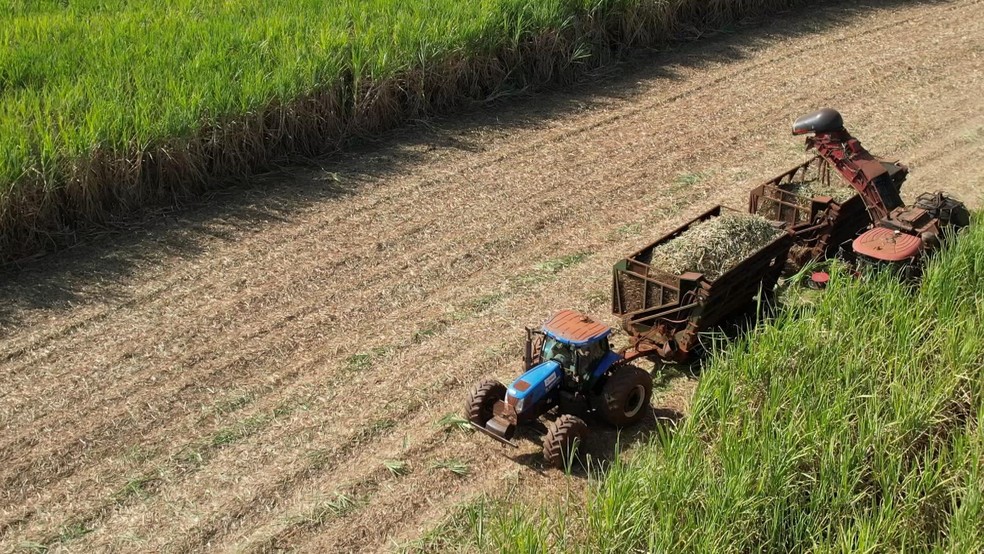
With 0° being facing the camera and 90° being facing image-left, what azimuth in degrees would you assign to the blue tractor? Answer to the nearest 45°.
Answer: approximately 45°

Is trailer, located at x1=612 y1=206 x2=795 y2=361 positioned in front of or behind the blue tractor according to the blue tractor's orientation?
behind

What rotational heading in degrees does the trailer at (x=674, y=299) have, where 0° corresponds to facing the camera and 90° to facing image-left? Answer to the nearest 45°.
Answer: approximately 45°

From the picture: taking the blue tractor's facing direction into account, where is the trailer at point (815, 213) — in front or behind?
behind

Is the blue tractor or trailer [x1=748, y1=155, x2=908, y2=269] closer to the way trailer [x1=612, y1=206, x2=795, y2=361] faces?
the blue tractor

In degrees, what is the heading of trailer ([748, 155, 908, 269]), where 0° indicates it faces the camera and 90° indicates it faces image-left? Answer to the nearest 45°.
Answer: approximately 45°

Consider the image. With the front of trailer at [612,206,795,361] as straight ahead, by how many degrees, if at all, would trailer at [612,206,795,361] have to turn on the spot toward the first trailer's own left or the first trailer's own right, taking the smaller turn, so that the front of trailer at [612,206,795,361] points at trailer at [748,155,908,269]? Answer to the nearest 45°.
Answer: approximately 180°
